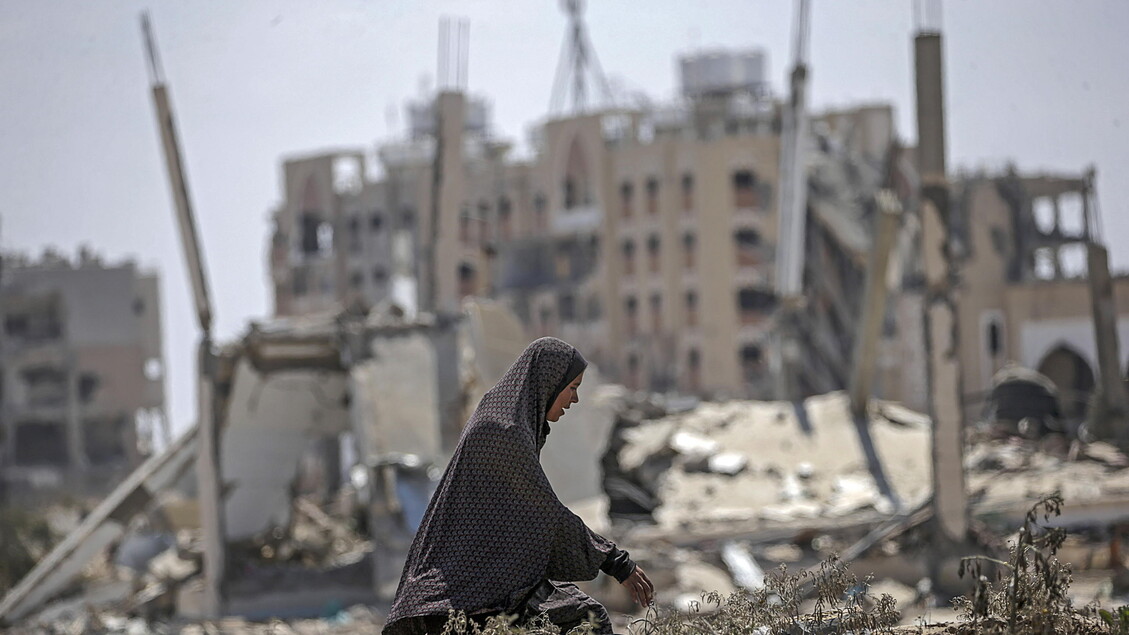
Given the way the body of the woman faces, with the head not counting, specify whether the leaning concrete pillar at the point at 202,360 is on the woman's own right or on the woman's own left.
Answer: on the woman's own left

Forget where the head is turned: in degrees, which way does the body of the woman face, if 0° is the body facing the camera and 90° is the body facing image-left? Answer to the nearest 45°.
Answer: approximately 270°

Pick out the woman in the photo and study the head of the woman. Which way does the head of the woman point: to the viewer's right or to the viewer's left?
to the viewer's right

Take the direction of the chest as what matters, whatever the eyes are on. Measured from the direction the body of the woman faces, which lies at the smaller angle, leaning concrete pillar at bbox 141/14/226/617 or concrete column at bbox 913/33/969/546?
the concrete column

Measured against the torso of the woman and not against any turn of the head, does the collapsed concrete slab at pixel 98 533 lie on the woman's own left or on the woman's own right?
on the woman's own left

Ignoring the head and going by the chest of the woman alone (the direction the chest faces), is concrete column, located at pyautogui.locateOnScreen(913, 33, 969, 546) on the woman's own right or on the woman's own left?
on the woman's own left
